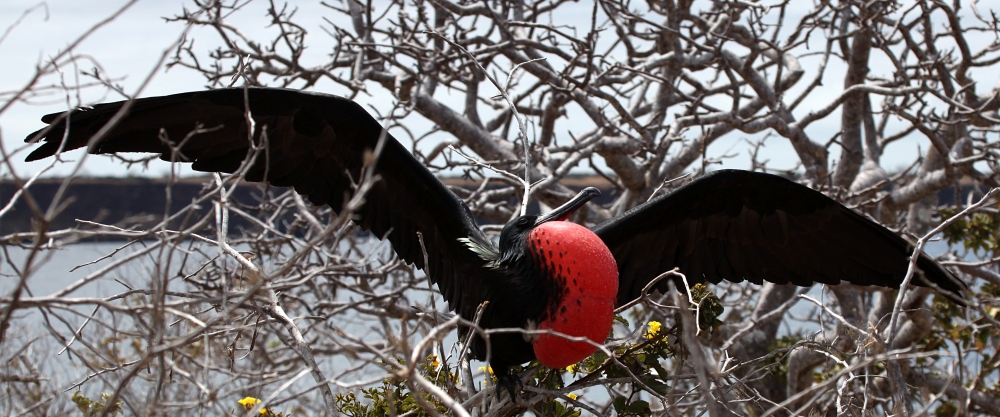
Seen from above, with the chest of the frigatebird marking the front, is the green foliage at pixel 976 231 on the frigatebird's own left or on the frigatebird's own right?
on the frigatebird's own left

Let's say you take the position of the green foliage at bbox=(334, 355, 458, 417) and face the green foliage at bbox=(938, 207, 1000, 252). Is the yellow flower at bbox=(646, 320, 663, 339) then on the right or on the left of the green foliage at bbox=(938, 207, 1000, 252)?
right

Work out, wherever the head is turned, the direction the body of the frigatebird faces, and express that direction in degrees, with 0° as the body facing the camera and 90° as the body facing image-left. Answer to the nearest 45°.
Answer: approximately 315°

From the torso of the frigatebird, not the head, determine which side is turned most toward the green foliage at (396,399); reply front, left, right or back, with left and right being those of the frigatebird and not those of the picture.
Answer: right
